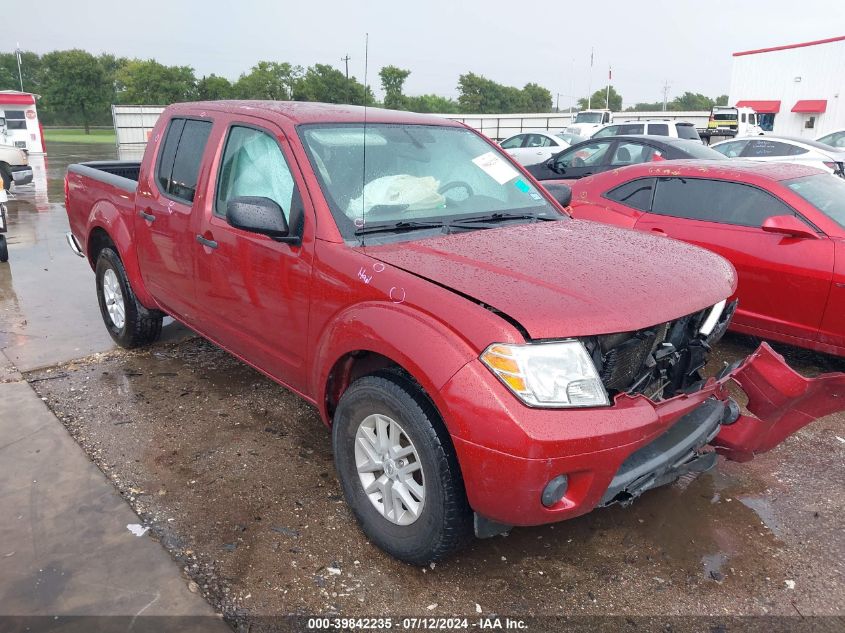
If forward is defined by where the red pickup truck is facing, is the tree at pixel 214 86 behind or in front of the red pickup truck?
behind

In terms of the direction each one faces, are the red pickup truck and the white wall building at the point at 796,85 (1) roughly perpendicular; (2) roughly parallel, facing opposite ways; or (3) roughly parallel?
roughly perpendicular

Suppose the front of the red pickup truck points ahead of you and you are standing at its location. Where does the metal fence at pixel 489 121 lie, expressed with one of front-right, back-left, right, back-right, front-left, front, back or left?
back-left

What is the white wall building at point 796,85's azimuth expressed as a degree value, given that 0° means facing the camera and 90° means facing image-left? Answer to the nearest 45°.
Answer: approximately 45°

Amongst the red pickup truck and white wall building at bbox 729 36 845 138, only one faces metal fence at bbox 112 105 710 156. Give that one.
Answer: the white wall building

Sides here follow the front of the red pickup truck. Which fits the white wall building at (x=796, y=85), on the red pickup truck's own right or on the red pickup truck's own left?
on the red pickup truck's own left

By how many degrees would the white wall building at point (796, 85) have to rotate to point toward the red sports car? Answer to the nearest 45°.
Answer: approximately 45° to its left

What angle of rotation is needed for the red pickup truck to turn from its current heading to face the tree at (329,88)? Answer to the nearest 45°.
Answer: approximately 180°
